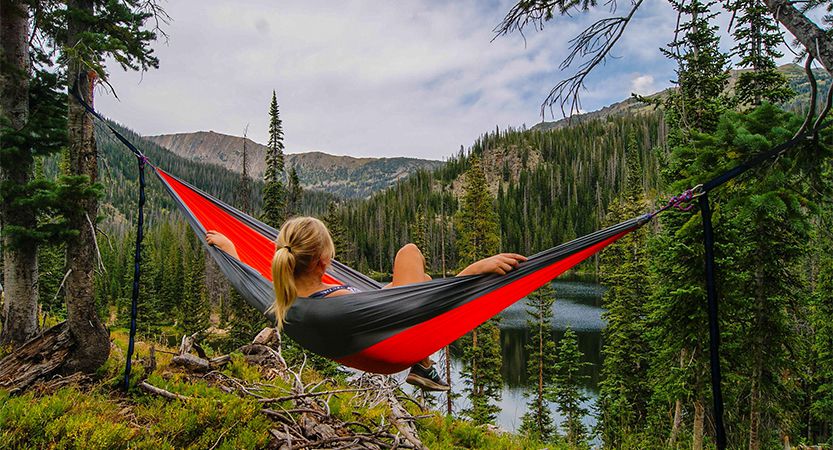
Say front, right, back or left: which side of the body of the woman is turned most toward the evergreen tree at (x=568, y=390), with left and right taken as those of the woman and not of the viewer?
front

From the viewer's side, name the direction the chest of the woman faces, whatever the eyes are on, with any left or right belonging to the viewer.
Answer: facing away from the viewer and to the right of the viewer

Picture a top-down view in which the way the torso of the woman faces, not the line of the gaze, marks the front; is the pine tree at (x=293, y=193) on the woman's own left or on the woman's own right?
on the woman's own left

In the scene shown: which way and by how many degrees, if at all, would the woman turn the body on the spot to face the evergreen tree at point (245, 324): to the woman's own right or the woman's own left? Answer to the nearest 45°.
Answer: approximately 45° to the woman's own left

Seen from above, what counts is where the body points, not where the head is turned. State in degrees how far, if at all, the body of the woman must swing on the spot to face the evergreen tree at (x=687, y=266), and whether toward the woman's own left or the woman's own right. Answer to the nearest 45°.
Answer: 0° — they already face it
